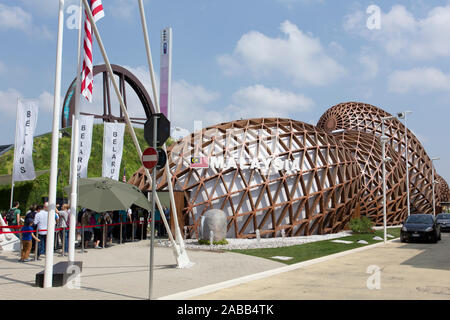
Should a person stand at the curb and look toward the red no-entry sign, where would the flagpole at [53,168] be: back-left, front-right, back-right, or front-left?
front-right

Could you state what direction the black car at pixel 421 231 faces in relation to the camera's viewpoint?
facing the viewer

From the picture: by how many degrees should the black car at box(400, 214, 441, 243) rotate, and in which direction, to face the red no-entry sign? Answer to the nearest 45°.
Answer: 0° — it already faces it

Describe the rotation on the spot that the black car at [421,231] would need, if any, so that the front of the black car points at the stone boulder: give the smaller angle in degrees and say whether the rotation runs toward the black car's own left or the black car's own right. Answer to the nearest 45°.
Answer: approximately 45° to the black car's own right

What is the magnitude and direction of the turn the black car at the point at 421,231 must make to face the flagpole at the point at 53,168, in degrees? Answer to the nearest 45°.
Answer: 0° — it already faces it

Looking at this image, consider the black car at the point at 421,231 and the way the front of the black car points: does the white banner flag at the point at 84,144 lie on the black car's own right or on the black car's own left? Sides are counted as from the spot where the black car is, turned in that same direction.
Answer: on the black car's own right

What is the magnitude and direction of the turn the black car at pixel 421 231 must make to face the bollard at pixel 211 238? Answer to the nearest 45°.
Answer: approximately 45° to its right

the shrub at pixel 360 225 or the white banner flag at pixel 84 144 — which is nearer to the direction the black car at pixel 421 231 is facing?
the white banner flag

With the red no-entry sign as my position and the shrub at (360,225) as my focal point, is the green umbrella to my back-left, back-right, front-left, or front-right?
front-left
